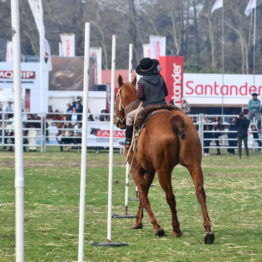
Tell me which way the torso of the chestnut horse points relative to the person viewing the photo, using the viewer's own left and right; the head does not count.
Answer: facing away from the viewer and to the left of the viewer

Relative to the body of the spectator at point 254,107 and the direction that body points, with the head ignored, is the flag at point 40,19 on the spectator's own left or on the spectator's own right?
on the spectator's own right

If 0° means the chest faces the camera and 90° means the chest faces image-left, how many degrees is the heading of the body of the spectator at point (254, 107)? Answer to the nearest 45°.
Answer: approximately 0°

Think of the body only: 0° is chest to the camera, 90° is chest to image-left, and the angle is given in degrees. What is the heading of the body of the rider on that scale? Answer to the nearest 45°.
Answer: approximately 135°

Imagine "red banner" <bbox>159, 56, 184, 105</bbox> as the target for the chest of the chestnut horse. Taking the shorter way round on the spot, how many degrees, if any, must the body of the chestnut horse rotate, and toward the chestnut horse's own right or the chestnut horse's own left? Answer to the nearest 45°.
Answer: approximately 45° to the chestnut horse's own right

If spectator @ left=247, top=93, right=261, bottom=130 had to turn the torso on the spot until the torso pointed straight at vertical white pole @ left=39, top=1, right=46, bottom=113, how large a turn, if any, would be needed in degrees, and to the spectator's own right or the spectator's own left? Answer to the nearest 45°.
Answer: approximately 90° to the spectator's own right

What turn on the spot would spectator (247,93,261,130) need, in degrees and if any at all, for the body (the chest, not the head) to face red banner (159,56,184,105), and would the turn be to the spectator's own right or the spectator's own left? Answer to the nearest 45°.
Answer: approximately 90° to the spectator's own right
